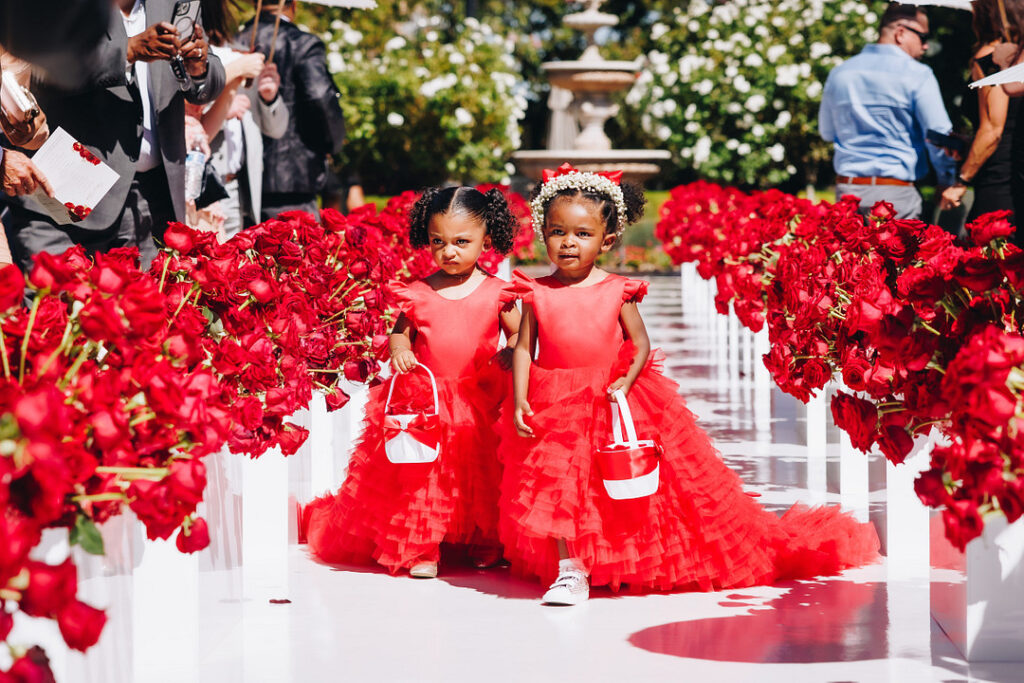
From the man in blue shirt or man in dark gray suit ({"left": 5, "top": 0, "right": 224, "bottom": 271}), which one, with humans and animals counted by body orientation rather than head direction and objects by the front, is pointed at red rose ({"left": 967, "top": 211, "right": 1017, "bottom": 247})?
the man in dark gray suit

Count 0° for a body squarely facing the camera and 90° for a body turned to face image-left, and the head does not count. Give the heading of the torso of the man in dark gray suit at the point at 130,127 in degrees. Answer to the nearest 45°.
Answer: approximately 315°

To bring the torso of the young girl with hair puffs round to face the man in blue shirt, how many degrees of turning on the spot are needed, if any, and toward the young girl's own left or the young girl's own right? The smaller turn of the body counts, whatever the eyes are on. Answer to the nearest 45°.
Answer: approximately 135° to the young girl's own left

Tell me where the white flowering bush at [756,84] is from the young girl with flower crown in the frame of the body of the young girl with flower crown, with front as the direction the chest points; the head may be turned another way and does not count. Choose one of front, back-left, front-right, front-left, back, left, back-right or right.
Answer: back

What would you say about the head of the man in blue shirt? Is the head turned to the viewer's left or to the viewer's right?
to the viewer's right

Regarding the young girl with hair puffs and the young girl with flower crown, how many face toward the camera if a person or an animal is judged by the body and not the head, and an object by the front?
2

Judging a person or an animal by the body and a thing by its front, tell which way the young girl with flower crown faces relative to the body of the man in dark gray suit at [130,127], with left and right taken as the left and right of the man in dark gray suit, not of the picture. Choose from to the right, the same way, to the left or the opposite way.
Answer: to the right

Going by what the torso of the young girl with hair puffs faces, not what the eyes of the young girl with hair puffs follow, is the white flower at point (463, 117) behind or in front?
behind

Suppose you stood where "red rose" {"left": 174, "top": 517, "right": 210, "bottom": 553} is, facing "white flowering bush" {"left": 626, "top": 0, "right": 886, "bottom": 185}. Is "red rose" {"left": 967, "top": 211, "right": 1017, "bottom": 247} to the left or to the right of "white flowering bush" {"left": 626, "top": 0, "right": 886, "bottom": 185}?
right
